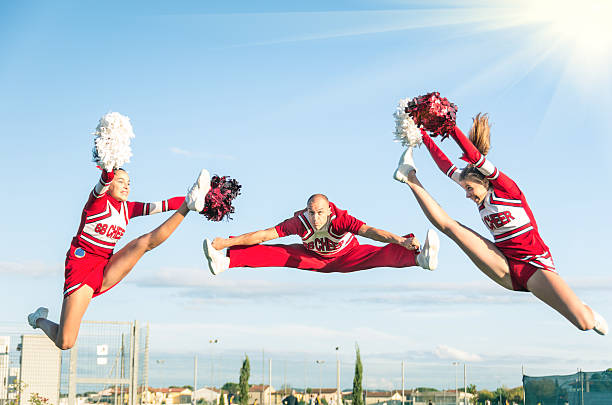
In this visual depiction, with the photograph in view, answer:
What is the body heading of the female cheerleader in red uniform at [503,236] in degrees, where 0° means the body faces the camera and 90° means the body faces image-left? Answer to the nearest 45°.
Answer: approximately 45°

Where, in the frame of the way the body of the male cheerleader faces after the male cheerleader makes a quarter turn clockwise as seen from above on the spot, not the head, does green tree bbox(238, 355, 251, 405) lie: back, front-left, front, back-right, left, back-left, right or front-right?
right

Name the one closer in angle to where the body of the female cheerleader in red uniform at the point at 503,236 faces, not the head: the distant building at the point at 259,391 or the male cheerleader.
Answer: the male cheerleader

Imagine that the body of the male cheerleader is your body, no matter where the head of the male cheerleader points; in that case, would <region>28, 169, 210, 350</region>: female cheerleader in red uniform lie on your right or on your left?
on your right

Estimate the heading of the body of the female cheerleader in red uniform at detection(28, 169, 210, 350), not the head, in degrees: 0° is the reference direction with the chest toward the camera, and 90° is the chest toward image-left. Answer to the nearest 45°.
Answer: approximately 315°

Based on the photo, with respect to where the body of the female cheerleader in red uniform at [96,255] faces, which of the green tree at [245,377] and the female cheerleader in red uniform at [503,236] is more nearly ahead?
the female cheerleader in red uniform
